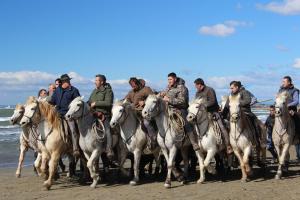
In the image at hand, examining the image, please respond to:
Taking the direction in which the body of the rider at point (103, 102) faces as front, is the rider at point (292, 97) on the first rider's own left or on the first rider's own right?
on the first rider's own left

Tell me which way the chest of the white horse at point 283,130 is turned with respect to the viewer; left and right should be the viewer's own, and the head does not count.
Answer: facing the viewer

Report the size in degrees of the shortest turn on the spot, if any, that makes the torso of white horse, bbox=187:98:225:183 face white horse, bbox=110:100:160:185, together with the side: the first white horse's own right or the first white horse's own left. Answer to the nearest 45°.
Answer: approximately 45° to the first white horse's own right

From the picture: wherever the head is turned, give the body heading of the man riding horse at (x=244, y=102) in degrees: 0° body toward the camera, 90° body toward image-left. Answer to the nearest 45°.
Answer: approximately 45°

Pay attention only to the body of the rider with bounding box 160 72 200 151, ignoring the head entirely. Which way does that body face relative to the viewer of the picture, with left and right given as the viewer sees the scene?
facing the viewer and to the left of the viewer

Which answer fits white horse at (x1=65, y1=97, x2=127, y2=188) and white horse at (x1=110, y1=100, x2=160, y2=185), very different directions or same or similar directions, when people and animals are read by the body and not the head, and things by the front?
same or similar directions

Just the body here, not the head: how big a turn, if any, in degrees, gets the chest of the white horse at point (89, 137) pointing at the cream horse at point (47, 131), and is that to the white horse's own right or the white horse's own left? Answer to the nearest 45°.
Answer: approximately 45° to the white horse's own right

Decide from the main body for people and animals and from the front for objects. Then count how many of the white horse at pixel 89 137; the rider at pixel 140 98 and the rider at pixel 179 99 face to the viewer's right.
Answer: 0

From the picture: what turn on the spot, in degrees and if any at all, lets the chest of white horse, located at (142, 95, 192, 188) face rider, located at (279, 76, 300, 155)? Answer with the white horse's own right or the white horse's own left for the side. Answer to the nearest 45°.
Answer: approximately 135° to the white horse's own left

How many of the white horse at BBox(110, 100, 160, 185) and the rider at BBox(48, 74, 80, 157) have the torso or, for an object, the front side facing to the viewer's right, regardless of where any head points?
0

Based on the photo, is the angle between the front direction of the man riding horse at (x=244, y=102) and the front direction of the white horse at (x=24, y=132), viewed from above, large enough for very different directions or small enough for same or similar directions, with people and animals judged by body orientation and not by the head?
same or similar directions

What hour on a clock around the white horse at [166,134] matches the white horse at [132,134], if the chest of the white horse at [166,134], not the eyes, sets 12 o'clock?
the white horse at [132,134] is roughly at 2 o'clock from the white horse at [166,134].

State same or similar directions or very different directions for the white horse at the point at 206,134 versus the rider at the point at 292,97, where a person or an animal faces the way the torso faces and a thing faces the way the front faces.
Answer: same or similar directions

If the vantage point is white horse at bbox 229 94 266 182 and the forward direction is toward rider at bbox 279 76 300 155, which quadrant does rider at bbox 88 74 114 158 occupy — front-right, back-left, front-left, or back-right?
back-left
